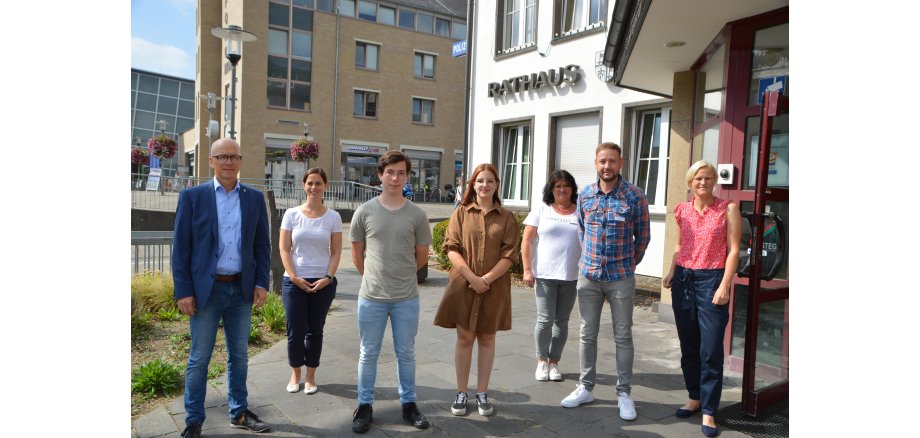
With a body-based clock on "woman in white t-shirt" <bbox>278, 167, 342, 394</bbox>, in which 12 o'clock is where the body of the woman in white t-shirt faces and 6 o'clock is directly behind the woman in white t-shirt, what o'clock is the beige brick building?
The beige brick building is roughly at 6 o'clock from the woman in white t-shirt.

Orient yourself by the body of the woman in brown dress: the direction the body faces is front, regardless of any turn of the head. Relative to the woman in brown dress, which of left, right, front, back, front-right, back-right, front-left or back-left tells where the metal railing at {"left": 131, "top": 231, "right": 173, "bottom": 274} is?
back-right

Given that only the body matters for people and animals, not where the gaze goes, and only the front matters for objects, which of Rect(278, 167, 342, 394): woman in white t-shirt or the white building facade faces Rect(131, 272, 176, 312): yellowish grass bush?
the white building facade

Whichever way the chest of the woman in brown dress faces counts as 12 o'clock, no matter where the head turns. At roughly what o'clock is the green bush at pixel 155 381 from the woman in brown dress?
The green bush is roughly at 3 o'clock from the woman in brown dress.

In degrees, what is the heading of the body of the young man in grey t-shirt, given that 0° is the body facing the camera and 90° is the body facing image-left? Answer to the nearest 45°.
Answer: approximately 0°

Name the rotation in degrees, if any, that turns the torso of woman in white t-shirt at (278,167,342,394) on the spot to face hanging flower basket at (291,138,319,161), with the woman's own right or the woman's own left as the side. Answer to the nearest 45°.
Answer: approximately 180°

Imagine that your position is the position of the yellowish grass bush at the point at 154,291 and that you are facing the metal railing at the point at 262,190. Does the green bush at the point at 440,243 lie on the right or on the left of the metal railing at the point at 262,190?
right

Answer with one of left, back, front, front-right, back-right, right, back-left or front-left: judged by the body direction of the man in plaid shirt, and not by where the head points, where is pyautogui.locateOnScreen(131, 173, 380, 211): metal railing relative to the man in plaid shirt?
back-right

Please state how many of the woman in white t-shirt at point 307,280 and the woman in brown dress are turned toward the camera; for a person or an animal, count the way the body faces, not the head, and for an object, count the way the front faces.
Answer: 2

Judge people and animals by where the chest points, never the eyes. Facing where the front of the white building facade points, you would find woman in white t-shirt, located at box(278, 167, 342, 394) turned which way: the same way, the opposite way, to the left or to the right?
to the left
